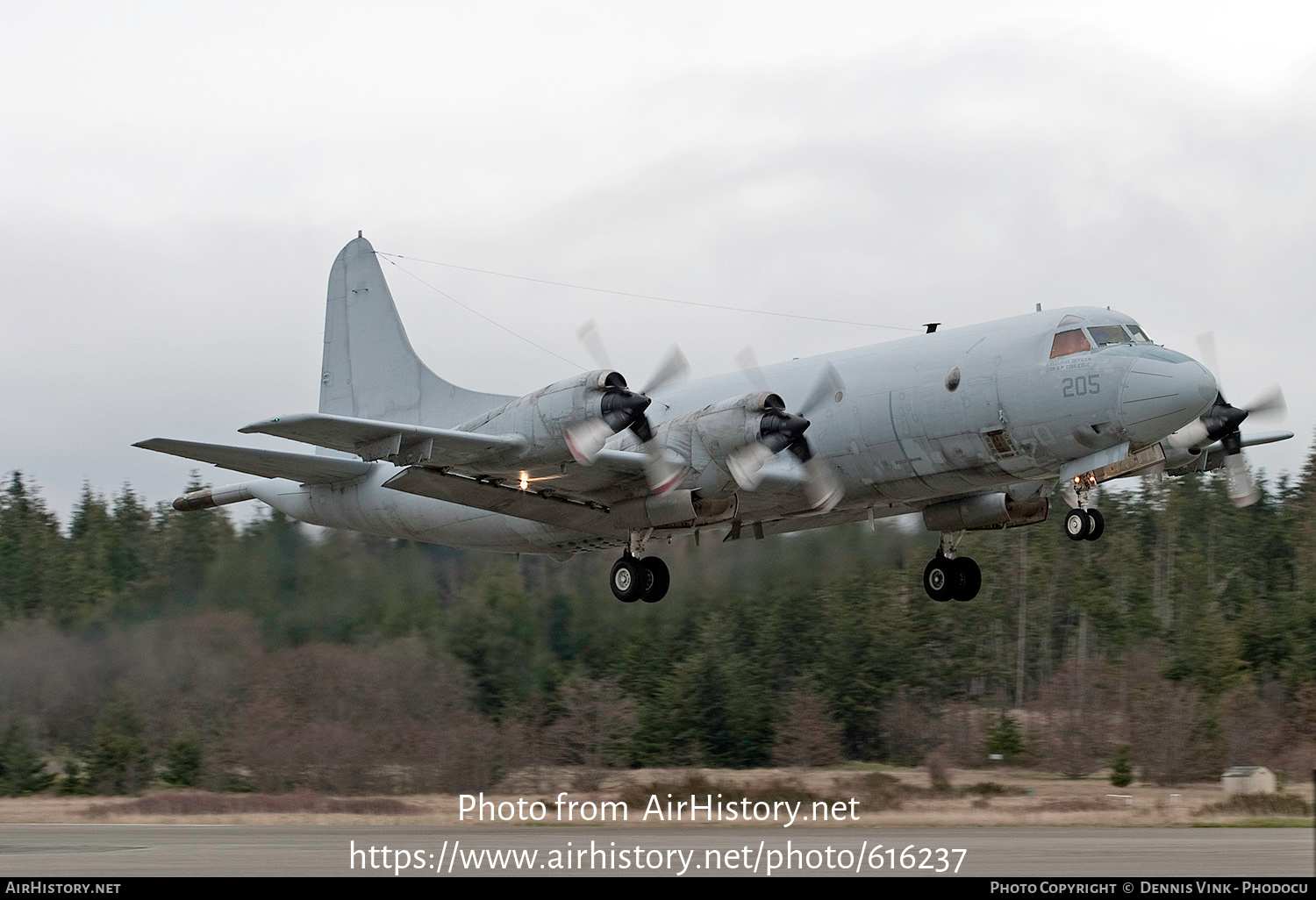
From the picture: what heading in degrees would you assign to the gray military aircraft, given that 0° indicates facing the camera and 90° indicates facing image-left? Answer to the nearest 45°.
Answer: approximately 315°
